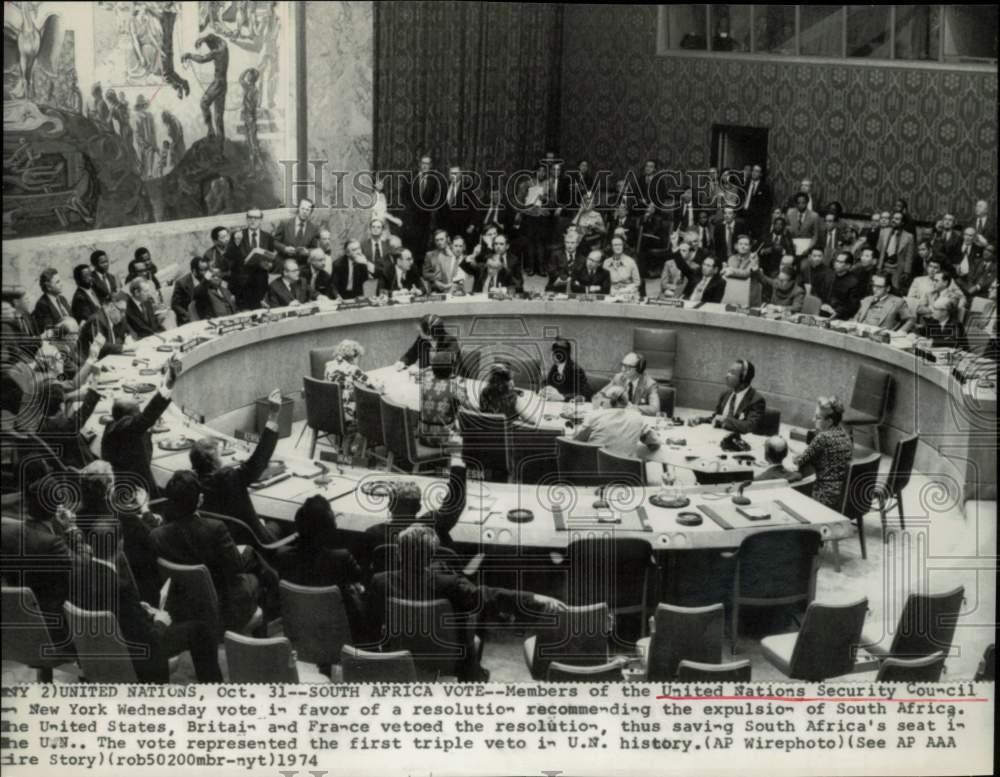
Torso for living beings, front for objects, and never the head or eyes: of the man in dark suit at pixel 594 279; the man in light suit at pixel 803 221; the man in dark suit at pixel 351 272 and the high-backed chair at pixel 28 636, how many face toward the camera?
3

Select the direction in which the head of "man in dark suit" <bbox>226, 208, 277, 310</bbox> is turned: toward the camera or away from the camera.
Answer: toward the camera

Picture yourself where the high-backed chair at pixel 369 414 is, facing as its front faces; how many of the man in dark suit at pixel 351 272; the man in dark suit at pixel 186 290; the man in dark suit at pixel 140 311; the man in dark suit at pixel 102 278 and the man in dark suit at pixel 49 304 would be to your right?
0

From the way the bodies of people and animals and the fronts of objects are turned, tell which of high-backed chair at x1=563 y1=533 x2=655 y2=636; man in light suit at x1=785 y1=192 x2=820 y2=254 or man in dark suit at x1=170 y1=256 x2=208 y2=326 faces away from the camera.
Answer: the high-backed chair

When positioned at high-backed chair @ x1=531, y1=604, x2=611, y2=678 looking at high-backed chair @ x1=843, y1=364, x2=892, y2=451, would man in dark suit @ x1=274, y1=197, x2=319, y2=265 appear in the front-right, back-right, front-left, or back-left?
front-left

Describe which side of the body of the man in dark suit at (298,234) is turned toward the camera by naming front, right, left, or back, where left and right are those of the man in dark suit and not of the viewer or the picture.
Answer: front

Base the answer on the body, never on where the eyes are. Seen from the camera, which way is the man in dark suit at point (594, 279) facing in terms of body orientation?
toward the camera

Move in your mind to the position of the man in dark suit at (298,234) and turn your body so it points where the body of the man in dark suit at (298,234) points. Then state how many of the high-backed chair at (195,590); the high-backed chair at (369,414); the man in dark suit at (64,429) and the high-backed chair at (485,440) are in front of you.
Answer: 4

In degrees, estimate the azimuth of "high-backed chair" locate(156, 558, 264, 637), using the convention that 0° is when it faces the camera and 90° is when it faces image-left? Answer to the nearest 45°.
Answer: approximately 225°

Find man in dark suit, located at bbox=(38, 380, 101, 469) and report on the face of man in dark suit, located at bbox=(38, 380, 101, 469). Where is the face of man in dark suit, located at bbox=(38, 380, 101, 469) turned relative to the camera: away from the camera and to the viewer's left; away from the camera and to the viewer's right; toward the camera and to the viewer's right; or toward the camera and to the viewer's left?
away from the camera and to the viewer's right

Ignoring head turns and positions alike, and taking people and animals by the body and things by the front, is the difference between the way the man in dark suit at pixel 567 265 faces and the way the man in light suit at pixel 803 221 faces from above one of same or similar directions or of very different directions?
same or similar directions

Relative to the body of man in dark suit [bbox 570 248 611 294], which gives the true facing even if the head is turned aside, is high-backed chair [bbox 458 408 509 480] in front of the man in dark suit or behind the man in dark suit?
in front

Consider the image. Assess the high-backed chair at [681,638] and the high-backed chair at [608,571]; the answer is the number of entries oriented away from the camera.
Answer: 2

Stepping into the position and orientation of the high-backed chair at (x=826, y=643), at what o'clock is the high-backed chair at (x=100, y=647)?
the high-backed chair at (x=100, y=647) is roughly at 10 o'clock from the high-backed chair at (x=826, y=643).

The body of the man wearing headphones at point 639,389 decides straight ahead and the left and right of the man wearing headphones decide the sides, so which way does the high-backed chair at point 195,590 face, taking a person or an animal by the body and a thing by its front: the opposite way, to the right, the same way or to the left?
the opposite way

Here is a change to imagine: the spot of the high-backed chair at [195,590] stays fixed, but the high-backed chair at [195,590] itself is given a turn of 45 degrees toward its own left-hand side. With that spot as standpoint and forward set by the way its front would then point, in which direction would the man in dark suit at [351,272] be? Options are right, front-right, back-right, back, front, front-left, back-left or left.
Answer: front
